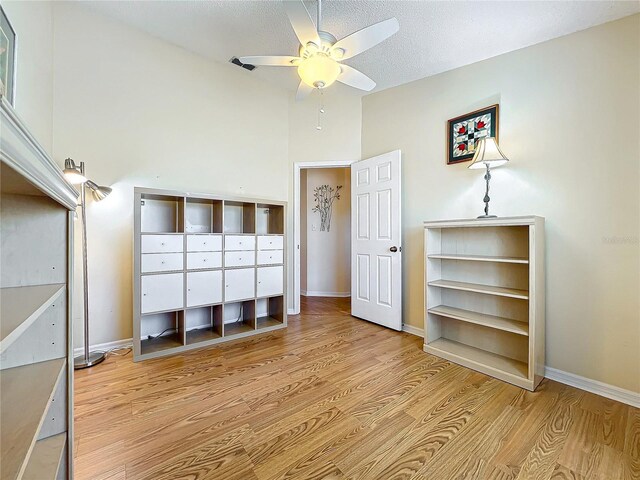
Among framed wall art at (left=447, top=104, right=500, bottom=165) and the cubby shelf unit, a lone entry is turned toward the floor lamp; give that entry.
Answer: the framed wall art

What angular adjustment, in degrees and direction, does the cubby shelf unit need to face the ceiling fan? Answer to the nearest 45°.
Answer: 0° — it already faces it

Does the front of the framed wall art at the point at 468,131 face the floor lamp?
yes

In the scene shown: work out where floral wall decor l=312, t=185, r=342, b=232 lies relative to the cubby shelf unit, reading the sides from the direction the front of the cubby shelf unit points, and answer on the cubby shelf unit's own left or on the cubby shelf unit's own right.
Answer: on the cubby shelf unit's own left

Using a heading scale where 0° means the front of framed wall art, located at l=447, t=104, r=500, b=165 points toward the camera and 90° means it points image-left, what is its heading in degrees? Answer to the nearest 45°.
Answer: approximately 45°

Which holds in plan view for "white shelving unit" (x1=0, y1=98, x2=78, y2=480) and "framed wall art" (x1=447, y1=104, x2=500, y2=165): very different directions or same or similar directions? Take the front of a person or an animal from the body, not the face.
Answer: very different directions

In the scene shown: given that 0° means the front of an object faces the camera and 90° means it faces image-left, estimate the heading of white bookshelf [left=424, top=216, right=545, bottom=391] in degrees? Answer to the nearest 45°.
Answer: approximately 45°

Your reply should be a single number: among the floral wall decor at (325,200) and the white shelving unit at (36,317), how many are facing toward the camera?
1

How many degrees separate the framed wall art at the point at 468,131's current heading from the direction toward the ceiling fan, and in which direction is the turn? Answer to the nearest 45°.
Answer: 0° — it already faces it

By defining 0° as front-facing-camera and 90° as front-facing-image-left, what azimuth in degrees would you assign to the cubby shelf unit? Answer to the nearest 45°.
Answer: approximately 315°

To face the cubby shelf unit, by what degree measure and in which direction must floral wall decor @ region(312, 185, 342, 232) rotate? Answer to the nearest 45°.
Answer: approximately 45° to its right

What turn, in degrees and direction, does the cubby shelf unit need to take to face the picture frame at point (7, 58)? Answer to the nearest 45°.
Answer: approximately 90° to its right

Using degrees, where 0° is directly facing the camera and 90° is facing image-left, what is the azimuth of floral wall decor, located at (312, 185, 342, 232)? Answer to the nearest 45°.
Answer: approximately 0°

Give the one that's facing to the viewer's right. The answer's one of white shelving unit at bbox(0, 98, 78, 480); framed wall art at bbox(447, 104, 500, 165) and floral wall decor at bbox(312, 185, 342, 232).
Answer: the white shelving unit
